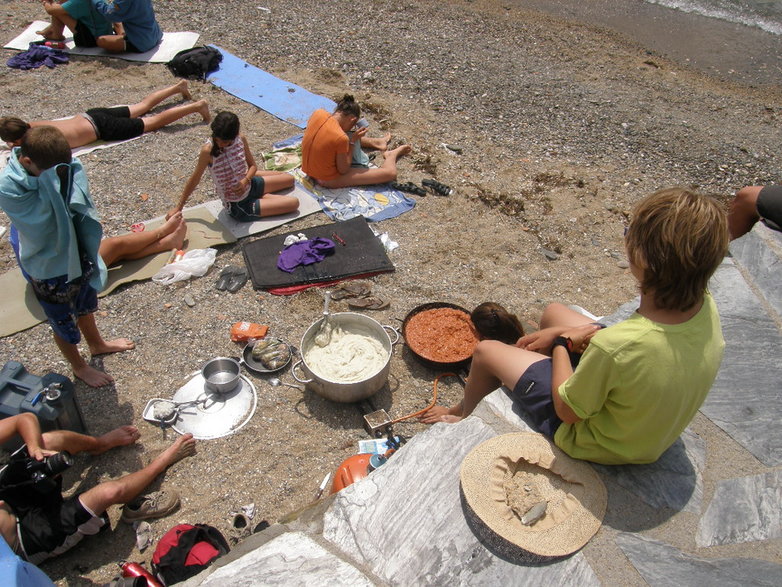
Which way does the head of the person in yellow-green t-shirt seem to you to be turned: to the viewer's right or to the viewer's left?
to the viewer's left

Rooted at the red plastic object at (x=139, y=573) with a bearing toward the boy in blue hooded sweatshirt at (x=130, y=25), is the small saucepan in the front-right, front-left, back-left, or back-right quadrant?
front-right

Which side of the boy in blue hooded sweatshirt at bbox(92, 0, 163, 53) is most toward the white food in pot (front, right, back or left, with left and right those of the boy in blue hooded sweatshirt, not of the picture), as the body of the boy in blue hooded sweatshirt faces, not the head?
left

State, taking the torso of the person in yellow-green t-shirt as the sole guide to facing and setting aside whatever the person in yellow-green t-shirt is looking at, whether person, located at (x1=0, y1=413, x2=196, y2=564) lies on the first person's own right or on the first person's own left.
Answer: on the first person's own left

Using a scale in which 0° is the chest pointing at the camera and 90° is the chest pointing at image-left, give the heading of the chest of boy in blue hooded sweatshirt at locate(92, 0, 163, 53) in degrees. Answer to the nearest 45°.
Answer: approximately 90°

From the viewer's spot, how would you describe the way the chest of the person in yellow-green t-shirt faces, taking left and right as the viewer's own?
facing away from the viewer and to the left of the viewer

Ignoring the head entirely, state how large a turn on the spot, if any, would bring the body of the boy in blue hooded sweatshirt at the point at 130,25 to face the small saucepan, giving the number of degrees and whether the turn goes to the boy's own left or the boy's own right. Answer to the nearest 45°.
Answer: approximately 90° to the boy's own left

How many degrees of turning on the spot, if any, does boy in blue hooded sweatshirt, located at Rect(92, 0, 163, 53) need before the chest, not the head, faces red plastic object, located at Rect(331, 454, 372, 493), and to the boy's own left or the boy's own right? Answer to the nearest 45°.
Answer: approximately 90° to the boy's own left

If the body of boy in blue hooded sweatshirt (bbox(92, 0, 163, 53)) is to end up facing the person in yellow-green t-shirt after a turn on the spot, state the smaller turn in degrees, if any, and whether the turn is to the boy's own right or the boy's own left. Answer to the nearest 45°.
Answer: approximately 90° to the boy's own left

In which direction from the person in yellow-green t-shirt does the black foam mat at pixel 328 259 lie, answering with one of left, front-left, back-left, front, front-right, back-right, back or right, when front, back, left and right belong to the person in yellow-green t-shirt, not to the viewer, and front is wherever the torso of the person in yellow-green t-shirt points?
front

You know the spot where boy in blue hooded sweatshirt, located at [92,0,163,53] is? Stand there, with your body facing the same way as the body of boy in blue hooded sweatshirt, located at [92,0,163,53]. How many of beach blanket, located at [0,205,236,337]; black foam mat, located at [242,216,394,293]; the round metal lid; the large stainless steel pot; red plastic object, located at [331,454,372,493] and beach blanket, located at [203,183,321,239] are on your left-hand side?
6

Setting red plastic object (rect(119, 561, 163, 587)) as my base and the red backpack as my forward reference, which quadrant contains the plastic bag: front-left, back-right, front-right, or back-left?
front-left

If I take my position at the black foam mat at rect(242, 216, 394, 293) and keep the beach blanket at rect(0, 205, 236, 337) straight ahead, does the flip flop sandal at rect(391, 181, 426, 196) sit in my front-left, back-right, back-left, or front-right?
back-right

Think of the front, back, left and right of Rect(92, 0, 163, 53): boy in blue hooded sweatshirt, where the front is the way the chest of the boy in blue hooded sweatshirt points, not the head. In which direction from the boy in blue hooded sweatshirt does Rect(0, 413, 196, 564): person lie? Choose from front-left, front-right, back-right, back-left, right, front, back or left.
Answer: left
